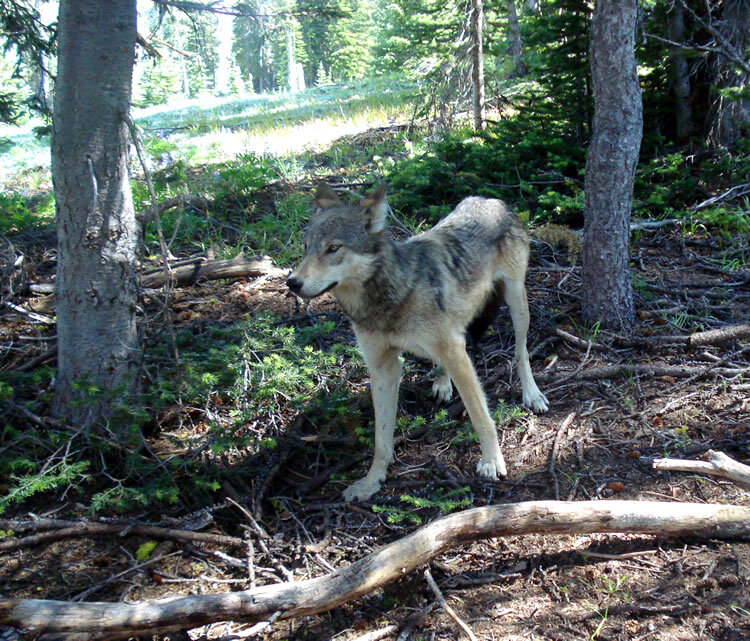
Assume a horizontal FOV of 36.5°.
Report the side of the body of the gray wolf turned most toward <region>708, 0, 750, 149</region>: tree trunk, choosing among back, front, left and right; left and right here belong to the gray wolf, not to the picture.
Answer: back

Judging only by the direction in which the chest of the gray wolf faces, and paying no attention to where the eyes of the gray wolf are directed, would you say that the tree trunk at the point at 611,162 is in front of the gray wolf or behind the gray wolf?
behind

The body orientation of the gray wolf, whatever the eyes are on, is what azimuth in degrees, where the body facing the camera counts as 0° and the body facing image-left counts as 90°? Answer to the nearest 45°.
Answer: approximately 45°

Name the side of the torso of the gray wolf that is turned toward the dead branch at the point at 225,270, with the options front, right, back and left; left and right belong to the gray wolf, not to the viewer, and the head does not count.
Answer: right

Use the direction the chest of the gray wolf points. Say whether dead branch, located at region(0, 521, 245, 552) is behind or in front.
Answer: in front

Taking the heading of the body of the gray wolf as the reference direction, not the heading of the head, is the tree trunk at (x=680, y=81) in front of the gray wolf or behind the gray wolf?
behind

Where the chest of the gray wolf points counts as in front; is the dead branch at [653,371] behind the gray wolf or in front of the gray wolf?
behind
